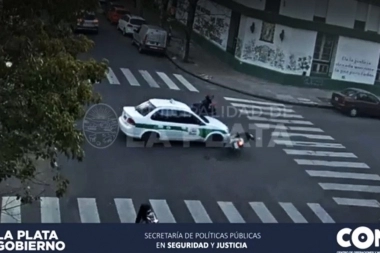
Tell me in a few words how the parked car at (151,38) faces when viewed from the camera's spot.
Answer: facing away from the viewer and to the left of the viewer

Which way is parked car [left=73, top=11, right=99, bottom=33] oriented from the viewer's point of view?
away from the camera

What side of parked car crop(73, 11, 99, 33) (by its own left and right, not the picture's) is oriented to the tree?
back

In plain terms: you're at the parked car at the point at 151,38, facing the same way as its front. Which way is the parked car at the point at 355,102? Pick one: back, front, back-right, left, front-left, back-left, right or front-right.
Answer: back-right

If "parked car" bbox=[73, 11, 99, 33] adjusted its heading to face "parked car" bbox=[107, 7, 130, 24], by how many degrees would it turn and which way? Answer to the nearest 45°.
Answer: approximately 45° to its right

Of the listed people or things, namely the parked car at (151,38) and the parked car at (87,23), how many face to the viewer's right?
0
